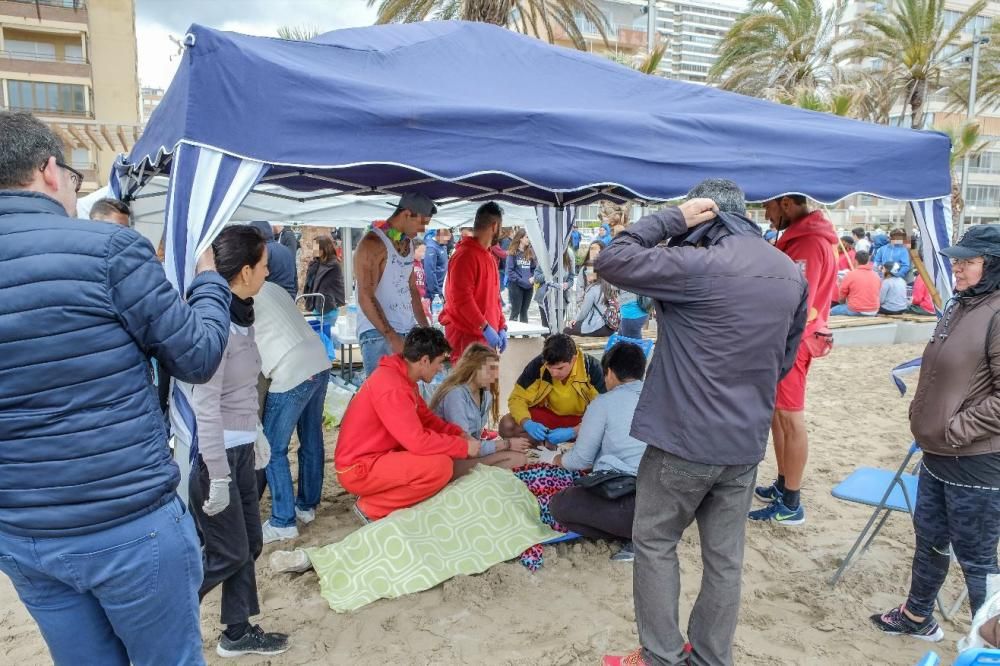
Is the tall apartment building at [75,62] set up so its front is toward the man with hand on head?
yes

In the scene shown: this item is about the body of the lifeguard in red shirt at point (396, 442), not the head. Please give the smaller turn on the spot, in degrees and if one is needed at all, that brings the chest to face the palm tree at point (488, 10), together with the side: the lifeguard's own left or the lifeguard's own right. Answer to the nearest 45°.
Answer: approximately 90° to the lifeguard's own left

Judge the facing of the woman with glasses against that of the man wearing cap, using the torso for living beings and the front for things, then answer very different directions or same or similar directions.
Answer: very different directions

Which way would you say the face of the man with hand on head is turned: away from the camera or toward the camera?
away from the camera

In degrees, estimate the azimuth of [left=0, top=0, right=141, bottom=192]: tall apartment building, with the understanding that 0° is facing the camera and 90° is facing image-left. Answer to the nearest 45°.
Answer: approximately 0°

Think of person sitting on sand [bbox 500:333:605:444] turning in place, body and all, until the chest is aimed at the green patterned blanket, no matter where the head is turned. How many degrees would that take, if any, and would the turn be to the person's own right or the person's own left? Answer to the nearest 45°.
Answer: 0° — they already face it

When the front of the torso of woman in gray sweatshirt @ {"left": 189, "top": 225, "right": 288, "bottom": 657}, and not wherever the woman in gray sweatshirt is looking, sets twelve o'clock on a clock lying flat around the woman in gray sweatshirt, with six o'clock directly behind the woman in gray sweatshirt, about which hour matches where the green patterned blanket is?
The green patterned blanket is roughly at 11 o'clock from the woman in gray sweatshirt.

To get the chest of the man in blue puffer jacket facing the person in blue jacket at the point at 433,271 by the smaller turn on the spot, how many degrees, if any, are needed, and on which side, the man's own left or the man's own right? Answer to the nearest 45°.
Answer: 0° — they already face them

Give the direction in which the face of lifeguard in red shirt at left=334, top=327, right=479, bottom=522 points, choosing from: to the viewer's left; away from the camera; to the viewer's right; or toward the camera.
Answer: to the viewer's right

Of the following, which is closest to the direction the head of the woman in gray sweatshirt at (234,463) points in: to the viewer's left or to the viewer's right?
to the viewer's right
